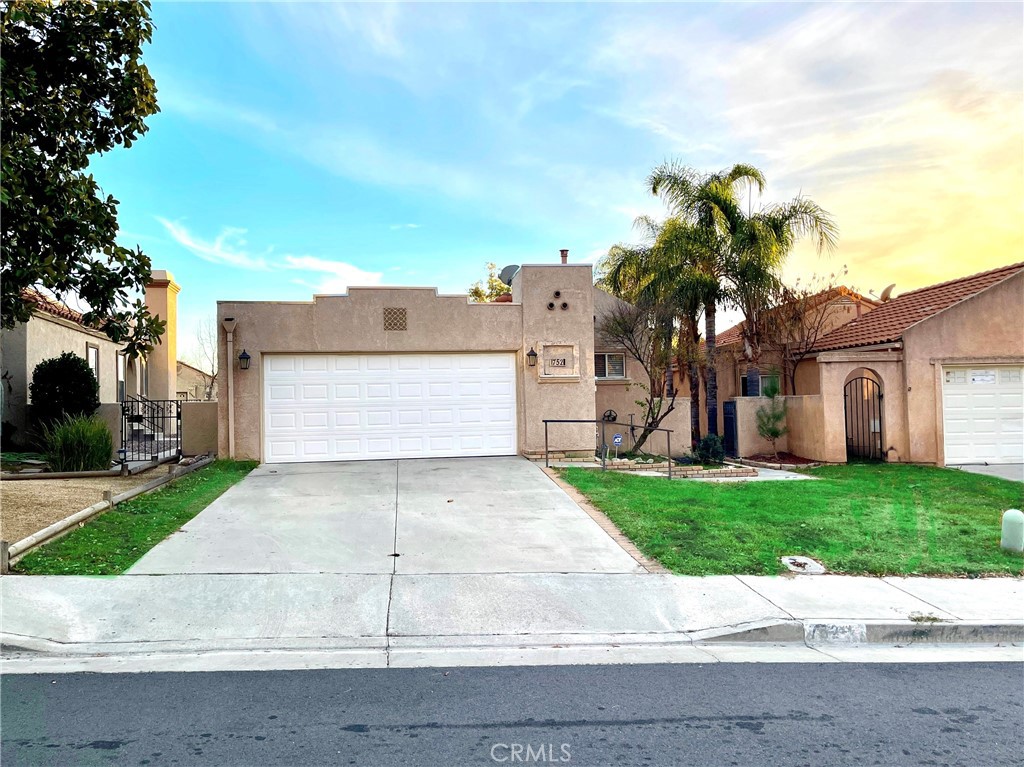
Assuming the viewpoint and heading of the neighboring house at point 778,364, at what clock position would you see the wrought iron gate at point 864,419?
The wrought iron gate is roughly at 11 o'clock from the neighboring house.

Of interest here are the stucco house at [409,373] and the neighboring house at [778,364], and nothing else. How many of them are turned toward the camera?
2

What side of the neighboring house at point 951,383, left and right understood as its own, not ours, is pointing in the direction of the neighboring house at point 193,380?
right

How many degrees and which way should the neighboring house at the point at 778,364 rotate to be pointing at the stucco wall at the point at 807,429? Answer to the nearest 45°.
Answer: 0° — it already faces it

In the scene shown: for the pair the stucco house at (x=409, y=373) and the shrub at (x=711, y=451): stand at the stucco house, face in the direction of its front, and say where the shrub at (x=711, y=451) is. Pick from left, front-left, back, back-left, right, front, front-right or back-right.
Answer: left

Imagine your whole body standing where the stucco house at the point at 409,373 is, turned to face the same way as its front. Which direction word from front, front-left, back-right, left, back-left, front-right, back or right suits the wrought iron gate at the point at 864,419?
left

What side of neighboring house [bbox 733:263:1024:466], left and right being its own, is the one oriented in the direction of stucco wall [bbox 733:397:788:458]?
right

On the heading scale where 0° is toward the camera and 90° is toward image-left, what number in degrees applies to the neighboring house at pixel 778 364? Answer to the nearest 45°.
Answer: approximately 0°

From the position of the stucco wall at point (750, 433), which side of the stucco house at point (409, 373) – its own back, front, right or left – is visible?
left

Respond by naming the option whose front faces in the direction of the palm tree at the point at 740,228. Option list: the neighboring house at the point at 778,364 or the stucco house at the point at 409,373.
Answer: the neighboring house

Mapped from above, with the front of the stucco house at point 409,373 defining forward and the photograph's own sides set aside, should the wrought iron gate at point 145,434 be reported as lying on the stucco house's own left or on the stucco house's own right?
on the stucco house's own right

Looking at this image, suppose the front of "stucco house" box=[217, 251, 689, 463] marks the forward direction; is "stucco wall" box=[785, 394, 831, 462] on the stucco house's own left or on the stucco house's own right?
on the stucco house's own left

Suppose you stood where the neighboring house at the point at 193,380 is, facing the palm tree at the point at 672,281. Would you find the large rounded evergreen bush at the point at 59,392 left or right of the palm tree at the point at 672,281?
right

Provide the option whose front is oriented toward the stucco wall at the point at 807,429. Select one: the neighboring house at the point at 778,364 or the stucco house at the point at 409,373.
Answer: the neighboring house
